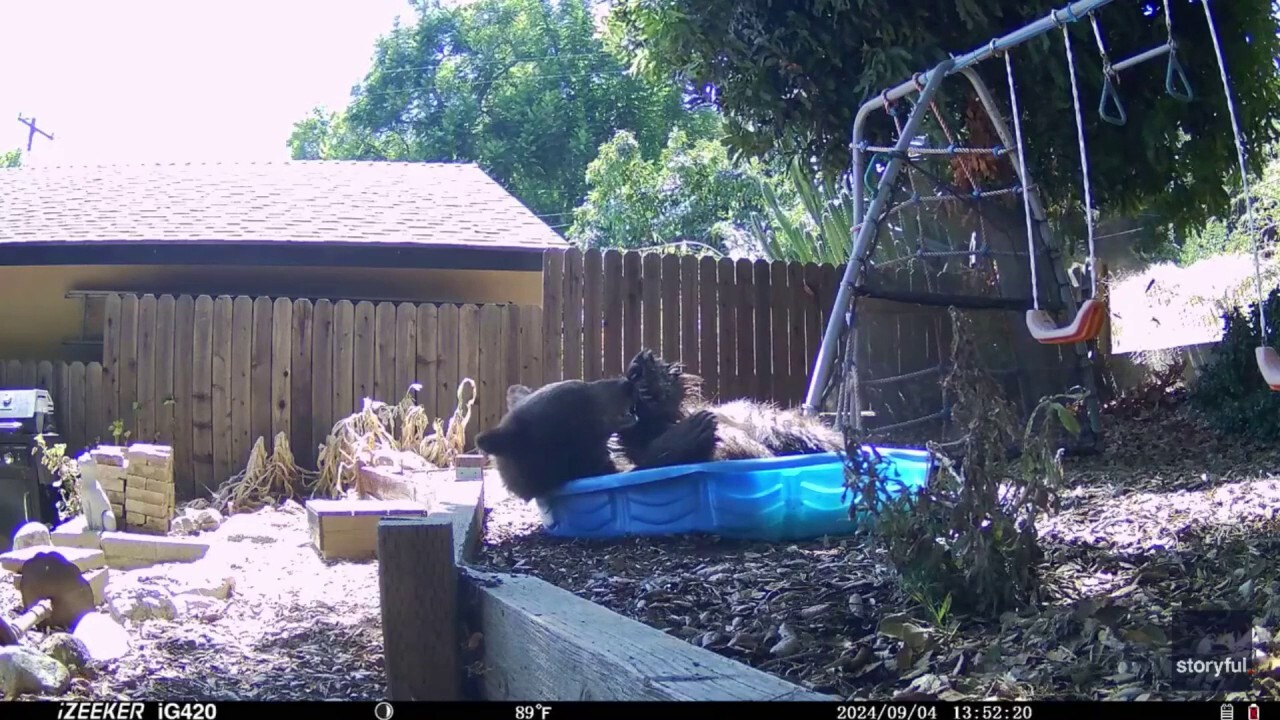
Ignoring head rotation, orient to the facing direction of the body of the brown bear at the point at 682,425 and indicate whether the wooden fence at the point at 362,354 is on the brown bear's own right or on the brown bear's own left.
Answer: on the brown bear's own right

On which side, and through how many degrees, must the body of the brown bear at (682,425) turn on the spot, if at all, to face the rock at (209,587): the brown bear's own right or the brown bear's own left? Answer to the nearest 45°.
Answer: approximately 45° to the brown bear's own left

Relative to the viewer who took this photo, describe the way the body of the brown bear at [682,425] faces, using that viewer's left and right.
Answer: facing to the left of the viewer

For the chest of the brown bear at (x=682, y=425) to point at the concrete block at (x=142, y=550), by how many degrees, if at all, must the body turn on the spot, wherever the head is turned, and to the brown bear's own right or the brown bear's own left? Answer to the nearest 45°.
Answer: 0° — it already faces it

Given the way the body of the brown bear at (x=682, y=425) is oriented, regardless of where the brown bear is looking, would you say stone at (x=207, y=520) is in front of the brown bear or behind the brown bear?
in front

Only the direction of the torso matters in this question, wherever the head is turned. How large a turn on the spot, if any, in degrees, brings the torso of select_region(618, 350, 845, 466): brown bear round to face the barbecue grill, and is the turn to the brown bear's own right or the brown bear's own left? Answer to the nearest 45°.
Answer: approximately 45° to the brown bear's own right

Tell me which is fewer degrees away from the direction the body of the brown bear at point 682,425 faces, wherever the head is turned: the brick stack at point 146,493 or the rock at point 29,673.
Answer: the brick stack

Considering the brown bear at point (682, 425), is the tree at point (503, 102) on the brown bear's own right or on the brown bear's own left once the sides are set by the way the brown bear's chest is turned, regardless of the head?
on the brown bear's own right

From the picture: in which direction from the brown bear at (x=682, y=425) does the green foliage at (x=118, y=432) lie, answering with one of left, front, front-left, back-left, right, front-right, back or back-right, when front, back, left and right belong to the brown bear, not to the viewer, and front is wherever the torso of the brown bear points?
front-right

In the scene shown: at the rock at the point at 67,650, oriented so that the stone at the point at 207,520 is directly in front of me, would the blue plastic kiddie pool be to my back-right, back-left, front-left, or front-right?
front-right

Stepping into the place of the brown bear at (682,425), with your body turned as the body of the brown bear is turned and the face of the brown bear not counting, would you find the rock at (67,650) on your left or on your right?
on your left

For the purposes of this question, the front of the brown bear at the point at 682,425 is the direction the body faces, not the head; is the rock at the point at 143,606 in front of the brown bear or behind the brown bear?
in front

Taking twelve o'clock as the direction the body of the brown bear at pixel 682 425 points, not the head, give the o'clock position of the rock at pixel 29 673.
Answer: The rock is roughly at 10 o'clock from the brown bear.

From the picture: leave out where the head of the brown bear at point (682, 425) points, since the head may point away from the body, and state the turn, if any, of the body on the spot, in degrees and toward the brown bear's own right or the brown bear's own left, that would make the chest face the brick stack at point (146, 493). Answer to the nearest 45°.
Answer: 0° — it already faces it

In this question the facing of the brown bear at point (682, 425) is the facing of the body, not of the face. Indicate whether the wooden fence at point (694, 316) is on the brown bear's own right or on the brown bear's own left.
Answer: on the brown bear's own right

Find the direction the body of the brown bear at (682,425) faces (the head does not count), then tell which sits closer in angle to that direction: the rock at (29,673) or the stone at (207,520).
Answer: the stone

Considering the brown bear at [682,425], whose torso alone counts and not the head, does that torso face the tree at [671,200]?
no

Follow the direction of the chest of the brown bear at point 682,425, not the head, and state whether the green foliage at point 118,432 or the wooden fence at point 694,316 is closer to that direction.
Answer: the green foliage

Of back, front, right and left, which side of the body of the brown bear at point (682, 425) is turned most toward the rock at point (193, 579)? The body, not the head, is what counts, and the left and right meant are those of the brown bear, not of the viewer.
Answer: front
